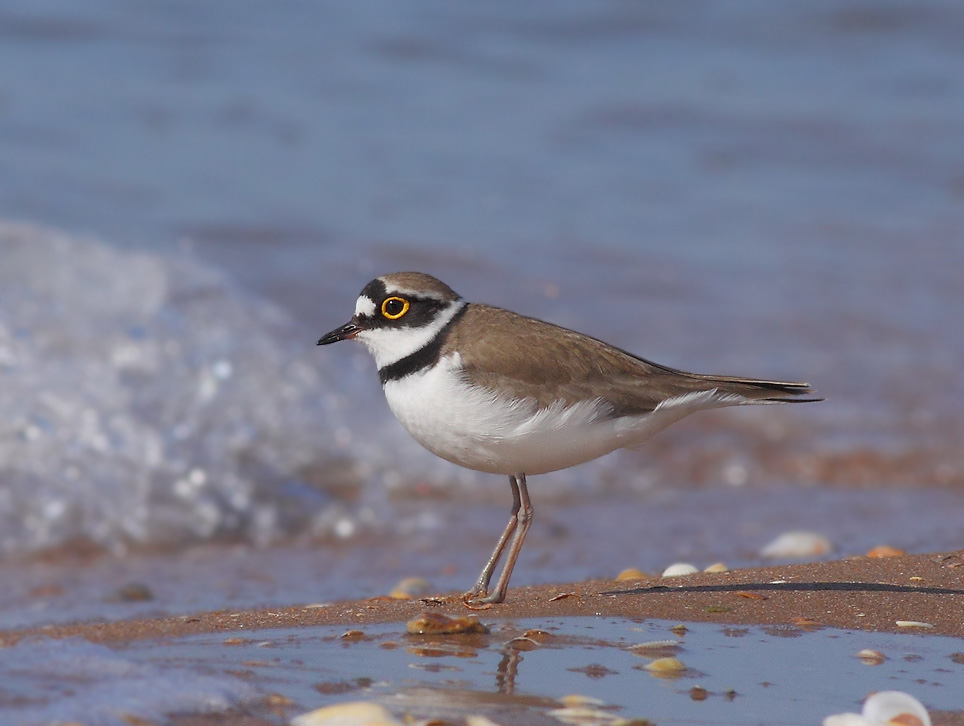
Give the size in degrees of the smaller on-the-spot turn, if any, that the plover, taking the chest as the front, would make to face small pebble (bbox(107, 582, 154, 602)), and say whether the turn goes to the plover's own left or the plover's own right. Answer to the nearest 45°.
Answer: approximately 45° to the plover's own right

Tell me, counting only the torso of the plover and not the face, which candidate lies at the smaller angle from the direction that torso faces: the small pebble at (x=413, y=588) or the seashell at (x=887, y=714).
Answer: the small pebble

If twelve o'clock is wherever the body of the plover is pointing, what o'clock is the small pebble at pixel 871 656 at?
The small pebble is roughly at 7 o'clock from the plover.

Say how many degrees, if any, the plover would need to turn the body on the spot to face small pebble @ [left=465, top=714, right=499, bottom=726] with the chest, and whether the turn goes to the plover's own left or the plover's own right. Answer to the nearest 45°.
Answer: approximately 90° to the plover's own left

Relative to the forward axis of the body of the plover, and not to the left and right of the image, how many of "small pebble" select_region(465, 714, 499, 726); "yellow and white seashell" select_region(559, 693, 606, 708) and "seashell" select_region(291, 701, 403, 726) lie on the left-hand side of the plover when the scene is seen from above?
3

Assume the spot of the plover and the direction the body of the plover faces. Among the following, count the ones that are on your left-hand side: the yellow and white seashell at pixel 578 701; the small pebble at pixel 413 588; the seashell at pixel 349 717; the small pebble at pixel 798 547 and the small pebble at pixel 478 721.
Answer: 3

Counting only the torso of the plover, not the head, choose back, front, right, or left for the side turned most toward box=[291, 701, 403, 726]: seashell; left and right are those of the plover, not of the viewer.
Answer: left

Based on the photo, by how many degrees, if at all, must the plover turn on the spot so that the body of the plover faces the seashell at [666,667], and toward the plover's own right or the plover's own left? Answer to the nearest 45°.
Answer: approximately 135° to the plover's own left

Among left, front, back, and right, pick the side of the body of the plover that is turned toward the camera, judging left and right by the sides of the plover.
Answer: left

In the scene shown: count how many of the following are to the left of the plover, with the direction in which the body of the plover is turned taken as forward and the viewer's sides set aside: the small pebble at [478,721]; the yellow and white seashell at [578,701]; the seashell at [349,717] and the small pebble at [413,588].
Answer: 3

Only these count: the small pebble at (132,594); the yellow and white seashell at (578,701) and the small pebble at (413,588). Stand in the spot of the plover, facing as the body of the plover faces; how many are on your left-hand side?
1
